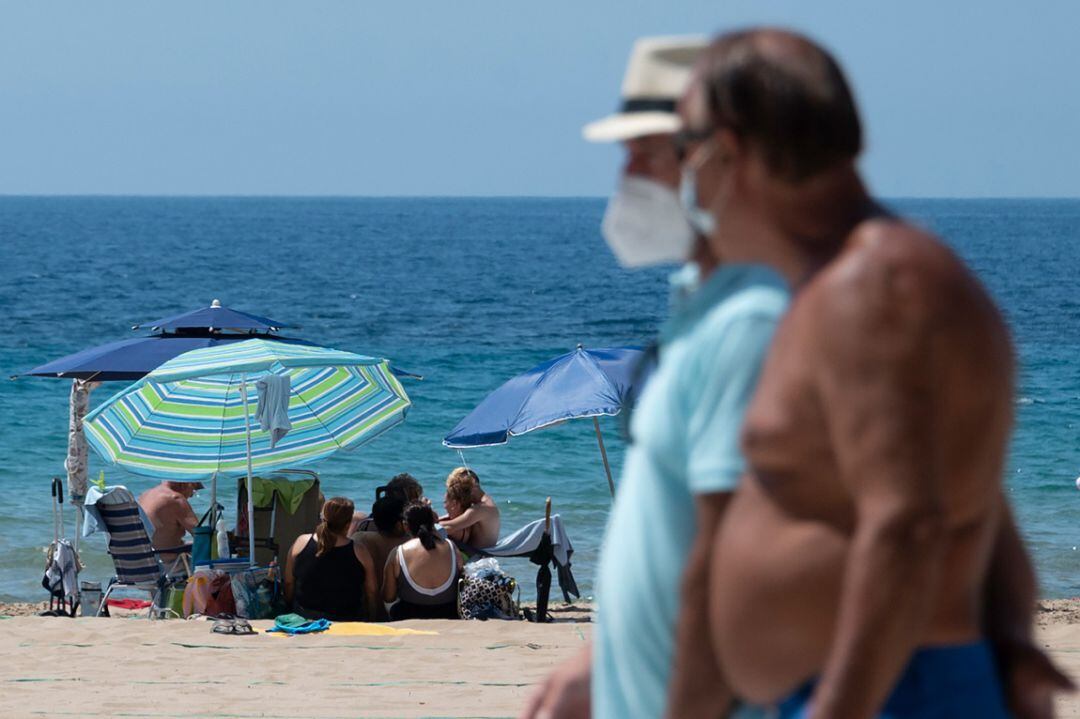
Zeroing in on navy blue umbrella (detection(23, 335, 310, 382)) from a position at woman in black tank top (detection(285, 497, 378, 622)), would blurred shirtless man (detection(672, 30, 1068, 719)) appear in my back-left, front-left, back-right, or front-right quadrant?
back-left

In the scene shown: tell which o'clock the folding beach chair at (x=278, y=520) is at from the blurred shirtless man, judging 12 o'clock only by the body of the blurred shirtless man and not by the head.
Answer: The folding beach chair is roughly at 2 o'clock from the blurred shirtless man.

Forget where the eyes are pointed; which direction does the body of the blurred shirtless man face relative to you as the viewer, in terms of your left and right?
facing to the left of the viewer

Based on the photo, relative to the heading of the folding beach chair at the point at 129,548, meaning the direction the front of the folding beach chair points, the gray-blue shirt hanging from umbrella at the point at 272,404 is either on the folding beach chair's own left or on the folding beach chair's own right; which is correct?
on the folding beach chair's own right

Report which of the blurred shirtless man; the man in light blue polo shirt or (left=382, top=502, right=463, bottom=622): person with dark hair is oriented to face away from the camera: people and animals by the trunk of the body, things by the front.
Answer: the person with dark hair

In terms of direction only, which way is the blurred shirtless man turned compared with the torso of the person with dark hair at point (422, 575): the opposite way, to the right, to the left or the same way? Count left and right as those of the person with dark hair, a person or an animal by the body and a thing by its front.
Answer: to the left

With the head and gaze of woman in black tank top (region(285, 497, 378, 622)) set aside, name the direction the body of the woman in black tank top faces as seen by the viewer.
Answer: away from the camera

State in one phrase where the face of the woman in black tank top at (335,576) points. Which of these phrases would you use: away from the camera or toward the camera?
away from the camera
